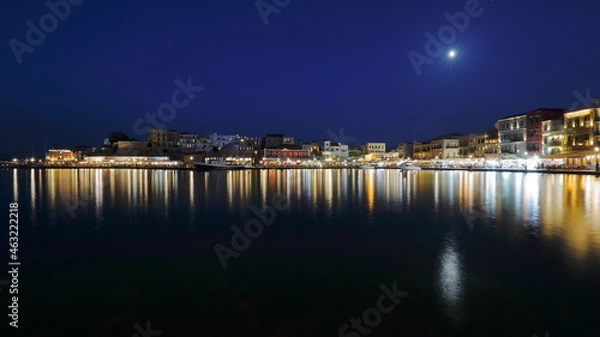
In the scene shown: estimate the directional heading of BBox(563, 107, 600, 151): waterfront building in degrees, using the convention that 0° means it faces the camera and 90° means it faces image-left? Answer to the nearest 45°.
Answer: approximately 45°
